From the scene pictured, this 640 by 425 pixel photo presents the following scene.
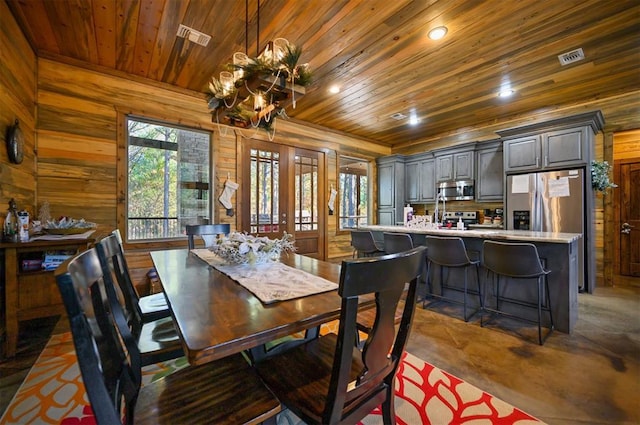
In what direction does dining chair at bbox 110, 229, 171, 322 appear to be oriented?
to the viewer's right

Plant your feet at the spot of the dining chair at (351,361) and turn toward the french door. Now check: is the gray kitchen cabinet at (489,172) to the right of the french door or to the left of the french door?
right

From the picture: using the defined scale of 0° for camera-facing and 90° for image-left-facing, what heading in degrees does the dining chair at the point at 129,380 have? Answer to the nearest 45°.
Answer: approximately 270°

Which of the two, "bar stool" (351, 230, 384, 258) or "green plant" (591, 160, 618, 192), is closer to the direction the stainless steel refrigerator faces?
the bar stool

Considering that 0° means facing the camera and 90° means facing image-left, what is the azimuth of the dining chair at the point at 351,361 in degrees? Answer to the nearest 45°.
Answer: approximately 135°

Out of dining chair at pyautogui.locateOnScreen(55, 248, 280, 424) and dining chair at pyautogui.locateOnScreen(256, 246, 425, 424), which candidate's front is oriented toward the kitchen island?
dining chair at pyautogui.locateOnScreen(55, 248, 280, 424)

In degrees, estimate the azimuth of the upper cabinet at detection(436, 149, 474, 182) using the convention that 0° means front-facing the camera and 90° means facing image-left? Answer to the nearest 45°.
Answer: approximately 45°

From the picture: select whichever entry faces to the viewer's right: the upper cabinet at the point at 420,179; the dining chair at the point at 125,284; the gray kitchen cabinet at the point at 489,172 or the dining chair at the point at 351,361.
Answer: the dining chair at the point at 125,284
